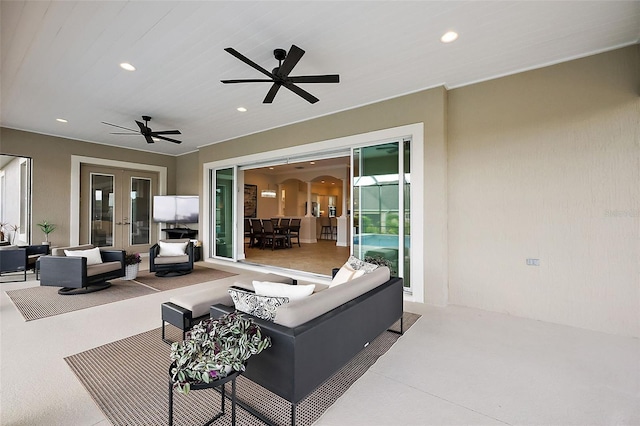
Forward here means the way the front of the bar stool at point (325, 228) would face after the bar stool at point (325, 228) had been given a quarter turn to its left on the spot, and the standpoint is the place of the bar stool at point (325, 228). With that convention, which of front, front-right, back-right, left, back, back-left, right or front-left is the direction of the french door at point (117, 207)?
front-left

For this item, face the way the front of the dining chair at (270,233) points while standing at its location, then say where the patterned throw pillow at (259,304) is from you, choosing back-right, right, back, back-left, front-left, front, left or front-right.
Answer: back-right

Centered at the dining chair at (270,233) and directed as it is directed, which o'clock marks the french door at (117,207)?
The french door is roughly at 7 o'clock from the dining chair.

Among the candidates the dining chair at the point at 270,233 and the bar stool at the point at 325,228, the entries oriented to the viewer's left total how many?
0

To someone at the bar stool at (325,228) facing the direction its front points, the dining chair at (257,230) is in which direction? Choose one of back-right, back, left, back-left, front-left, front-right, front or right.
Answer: back-left

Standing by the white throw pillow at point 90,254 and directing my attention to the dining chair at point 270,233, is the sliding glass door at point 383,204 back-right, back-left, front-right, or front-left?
front-right

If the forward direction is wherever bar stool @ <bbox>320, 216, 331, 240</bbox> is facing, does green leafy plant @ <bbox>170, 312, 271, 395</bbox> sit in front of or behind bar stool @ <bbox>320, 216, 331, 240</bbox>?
behind

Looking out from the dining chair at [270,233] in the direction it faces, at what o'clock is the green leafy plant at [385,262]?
The green leafy plant is roughly at 4 o'clock from the dining chair.

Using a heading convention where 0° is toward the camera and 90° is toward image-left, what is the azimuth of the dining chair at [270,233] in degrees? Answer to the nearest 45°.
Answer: approximately 225°

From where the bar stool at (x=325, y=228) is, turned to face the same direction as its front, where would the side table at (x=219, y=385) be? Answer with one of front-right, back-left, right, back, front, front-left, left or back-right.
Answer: back

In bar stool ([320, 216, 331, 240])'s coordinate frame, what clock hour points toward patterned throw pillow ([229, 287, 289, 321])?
The patterned throw pillow is roughly at 6 o'clock from the bar stool.

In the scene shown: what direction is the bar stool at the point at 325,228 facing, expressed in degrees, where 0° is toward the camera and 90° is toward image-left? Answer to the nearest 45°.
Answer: approximately 180°

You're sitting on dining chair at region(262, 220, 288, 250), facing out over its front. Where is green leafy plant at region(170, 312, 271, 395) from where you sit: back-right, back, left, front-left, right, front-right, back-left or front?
back-right
